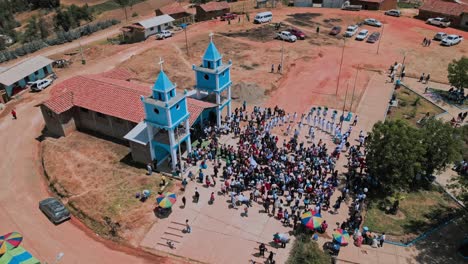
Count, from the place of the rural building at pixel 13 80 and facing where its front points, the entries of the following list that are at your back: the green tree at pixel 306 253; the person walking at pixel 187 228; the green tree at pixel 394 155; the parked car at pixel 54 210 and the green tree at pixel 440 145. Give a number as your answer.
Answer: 0

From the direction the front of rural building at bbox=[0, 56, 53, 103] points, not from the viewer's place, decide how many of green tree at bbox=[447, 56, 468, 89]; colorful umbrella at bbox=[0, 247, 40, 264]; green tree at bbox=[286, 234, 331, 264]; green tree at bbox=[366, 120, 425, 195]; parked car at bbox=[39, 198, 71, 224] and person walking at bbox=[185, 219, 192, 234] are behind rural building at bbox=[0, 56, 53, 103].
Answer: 0

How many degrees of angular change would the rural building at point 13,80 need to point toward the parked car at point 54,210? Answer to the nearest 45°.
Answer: approximately 45° to its right

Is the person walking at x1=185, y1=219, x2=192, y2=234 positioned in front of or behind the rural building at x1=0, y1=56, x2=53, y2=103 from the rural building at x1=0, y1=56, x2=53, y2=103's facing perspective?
in front

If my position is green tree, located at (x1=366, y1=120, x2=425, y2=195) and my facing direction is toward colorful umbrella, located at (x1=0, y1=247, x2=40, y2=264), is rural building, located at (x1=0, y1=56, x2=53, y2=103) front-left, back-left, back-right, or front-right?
front-right

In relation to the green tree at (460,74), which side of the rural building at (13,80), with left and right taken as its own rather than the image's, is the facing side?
front

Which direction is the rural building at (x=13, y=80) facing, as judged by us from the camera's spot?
facing the viewer and to the right of the viewer

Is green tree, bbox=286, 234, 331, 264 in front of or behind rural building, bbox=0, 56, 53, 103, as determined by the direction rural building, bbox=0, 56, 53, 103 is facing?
in front

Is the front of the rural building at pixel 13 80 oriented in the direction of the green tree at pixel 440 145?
yes

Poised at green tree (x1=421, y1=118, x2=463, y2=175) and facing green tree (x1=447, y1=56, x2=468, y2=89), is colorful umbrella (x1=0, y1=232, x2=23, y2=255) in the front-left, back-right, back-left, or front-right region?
back-left

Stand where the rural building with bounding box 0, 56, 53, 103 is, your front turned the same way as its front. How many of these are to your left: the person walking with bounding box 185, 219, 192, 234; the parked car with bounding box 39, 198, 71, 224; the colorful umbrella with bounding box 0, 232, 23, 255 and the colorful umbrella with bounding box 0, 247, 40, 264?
0
